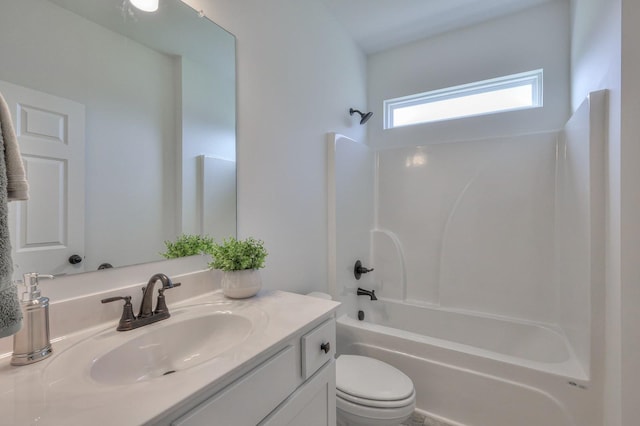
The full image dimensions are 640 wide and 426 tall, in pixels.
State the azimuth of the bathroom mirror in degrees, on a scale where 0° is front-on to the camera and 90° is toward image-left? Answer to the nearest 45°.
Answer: approximately 315°

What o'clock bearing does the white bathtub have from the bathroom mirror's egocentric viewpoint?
The white bathtub is roughly at 11 o'clock from the bathroom mirror.

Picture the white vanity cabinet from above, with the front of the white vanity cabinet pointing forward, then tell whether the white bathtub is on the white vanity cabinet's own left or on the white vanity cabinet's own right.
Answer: on the white vanity cabinet's own left

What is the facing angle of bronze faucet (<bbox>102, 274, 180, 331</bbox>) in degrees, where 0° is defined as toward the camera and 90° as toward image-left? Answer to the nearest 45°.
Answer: approximately 315°

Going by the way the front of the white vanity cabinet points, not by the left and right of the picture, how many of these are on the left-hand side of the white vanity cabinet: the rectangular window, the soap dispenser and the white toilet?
2
